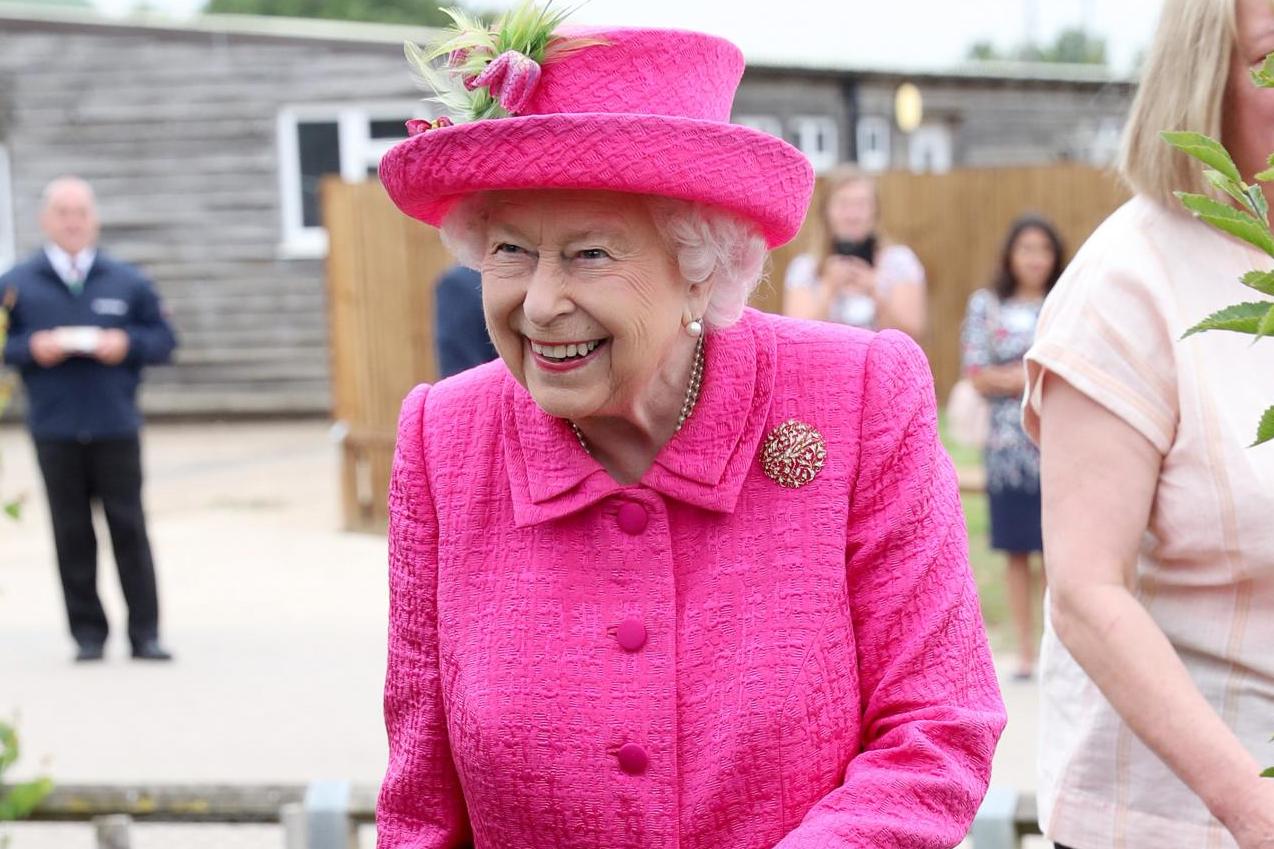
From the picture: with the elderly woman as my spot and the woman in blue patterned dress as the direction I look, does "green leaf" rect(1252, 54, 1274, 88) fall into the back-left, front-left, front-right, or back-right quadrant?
back-right

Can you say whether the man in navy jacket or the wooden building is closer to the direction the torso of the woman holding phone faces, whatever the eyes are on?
the man in navy jacket

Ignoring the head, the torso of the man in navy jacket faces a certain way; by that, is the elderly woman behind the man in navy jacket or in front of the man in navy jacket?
in front

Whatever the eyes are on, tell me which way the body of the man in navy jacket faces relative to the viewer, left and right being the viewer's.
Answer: facing the viewer

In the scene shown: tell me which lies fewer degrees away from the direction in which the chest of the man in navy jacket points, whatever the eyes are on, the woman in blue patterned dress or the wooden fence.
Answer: the woman in blue patterned dress

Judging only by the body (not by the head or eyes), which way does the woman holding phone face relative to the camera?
toward the camera

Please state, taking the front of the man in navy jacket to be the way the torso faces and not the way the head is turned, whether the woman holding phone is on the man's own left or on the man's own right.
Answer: on the man's own left

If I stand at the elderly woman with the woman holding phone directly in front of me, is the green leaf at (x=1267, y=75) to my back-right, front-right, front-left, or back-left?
back-right

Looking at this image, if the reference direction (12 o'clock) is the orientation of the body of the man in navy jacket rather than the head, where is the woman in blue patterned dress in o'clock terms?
The woman in blue patterned dress is roughly at 10 o'clock from the man in navy jacket.

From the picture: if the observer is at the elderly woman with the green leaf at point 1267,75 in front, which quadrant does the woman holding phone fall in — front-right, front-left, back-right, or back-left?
back-left

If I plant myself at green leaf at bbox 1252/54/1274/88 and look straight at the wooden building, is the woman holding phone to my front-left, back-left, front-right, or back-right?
front-right

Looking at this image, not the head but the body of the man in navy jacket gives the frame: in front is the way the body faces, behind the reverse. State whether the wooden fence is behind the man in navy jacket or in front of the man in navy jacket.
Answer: behind

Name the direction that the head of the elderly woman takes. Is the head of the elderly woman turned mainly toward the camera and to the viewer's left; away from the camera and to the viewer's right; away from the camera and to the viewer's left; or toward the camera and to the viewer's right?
toward the camera and to the viewer's left

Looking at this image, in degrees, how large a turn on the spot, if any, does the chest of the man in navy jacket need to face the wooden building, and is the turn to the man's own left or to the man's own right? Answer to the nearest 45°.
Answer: approximately 180°

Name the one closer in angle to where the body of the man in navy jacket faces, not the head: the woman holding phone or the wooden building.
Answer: the woman holding phone

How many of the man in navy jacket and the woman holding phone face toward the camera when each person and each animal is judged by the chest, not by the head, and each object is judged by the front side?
2

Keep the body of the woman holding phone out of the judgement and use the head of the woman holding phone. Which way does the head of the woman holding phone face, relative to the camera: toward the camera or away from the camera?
toward the camera

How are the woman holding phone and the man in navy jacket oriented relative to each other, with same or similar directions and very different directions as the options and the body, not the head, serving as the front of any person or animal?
same or similar directions
